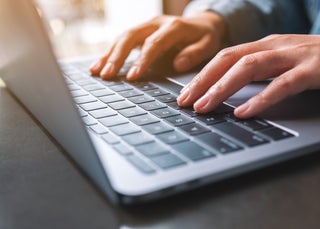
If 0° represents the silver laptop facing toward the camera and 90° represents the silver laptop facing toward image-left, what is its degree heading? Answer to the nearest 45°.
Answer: approximately 225°
